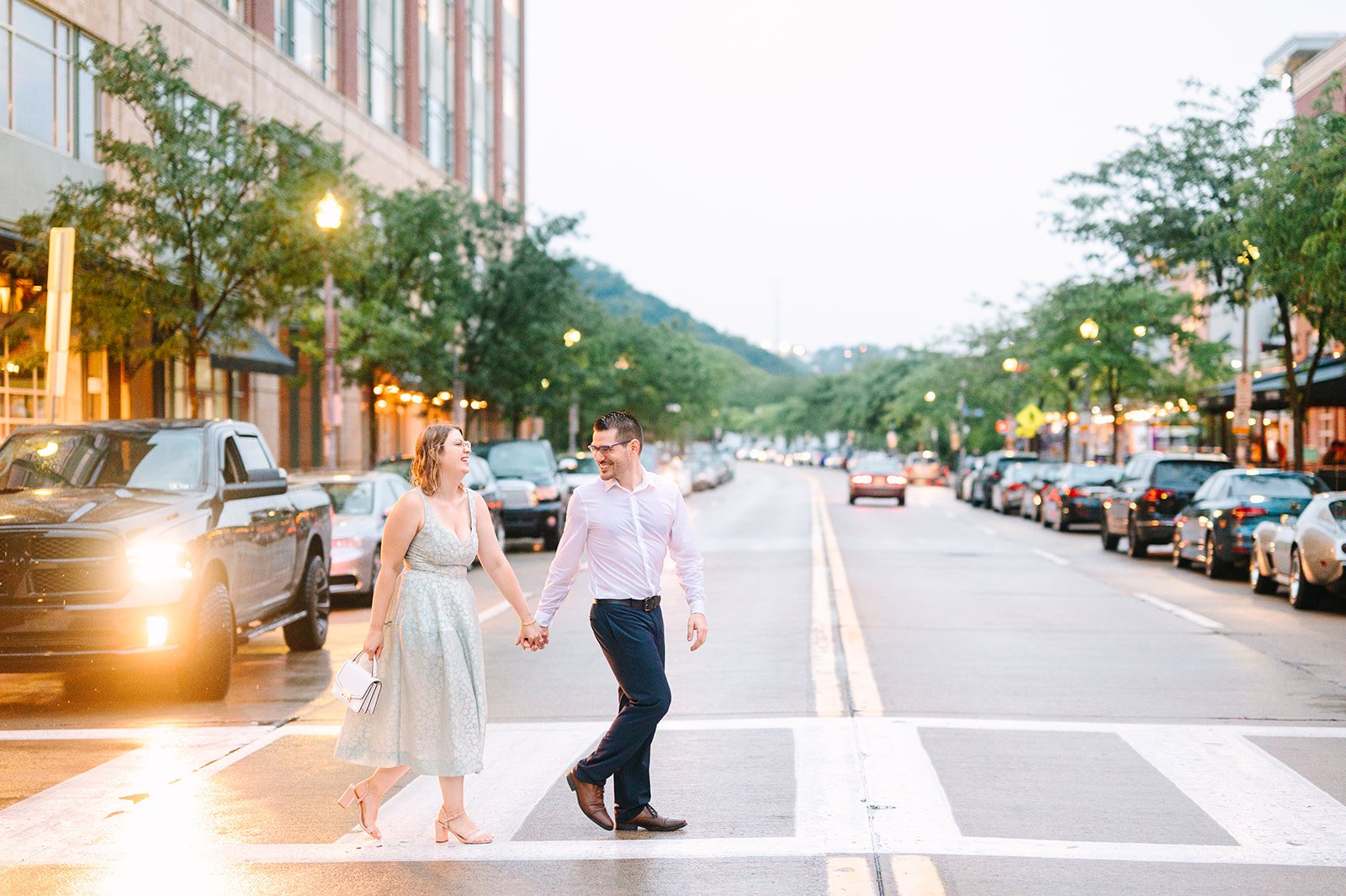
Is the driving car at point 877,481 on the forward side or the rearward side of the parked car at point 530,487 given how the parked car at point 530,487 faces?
on the rearward side

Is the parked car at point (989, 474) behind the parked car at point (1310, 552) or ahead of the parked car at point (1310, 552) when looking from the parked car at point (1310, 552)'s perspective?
ahead

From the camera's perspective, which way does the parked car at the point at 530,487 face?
toward the camera

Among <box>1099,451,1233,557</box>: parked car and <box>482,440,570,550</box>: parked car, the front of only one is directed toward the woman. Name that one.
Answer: <box>482,440,570,550</box>: parked car

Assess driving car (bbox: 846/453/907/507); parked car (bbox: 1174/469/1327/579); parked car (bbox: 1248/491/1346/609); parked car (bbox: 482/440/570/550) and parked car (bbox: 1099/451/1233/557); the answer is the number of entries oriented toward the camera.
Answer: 1

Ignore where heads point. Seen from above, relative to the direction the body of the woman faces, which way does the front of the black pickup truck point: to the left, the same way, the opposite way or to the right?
to the right

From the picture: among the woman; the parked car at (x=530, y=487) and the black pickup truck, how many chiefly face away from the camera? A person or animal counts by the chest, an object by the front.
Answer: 0

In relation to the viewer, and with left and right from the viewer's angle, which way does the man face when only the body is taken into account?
facing the viewer and to the right of the viewer

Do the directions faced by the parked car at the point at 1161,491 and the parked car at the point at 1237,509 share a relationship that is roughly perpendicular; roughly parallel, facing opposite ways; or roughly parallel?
roughly parallel

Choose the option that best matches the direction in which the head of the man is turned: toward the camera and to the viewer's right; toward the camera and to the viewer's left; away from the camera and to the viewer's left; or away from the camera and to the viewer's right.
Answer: toward the camera and to the viewer's left

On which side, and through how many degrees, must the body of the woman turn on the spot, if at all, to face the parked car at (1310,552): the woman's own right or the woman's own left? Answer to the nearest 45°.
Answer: approximately 90° to the woman's own left

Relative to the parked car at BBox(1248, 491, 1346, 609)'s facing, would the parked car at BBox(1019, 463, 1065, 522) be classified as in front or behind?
in front

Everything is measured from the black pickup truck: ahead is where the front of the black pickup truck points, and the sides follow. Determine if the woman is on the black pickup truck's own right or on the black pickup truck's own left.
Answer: on the black pickup truck's own left

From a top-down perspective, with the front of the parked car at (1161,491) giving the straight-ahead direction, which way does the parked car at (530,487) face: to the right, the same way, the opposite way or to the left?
the opposite way

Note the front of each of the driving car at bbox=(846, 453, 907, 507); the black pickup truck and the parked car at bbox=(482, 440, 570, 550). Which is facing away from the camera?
the driving car at bbox=(846, 453, 907, 507)

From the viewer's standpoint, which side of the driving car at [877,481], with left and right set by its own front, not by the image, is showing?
back
